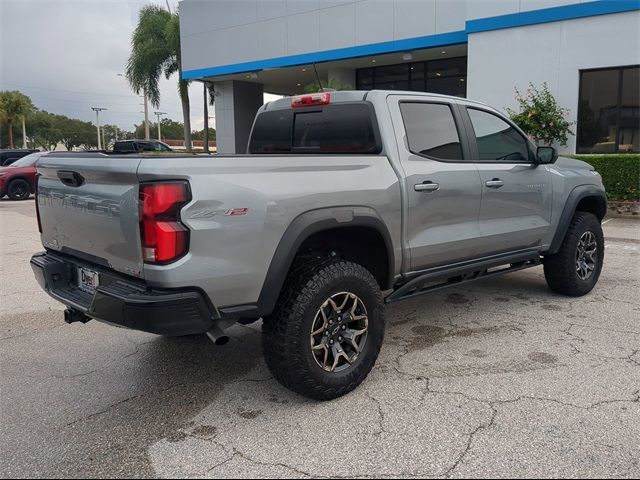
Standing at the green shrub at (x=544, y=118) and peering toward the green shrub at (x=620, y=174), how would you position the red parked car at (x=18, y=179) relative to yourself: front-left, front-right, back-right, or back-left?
back-right

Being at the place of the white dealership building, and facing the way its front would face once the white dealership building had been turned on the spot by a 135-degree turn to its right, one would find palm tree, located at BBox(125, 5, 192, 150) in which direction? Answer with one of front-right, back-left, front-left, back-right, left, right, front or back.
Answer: front-left

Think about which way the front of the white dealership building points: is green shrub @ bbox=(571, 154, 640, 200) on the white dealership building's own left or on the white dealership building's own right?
on the white dealership building's own left

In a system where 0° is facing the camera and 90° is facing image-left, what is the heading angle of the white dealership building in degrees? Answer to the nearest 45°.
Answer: approximately 45°

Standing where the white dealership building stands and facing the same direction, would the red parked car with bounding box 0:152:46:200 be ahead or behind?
ahead

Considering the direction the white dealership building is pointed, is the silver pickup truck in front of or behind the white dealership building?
in front

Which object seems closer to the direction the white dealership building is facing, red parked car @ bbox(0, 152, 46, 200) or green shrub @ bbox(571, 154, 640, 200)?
the red parked car

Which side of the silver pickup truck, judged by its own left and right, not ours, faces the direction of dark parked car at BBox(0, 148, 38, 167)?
left

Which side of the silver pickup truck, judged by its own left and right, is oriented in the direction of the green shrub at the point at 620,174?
front

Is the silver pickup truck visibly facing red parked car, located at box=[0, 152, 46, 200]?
no

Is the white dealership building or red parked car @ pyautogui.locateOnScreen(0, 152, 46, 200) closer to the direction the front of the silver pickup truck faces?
the white dealership building

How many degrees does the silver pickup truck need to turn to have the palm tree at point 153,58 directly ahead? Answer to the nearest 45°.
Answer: approximately 45° to its left

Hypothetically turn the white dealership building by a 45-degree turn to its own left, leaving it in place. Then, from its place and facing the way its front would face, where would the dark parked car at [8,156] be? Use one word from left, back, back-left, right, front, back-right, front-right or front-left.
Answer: right

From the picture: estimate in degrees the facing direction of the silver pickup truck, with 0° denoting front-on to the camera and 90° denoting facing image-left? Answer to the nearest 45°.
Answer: approximately 225°

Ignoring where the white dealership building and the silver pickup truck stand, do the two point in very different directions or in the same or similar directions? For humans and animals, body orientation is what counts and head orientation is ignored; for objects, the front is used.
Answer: very different directions

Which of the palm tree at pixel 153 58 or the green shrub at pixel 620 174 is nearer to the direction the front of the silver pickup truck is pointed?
the green shrub
